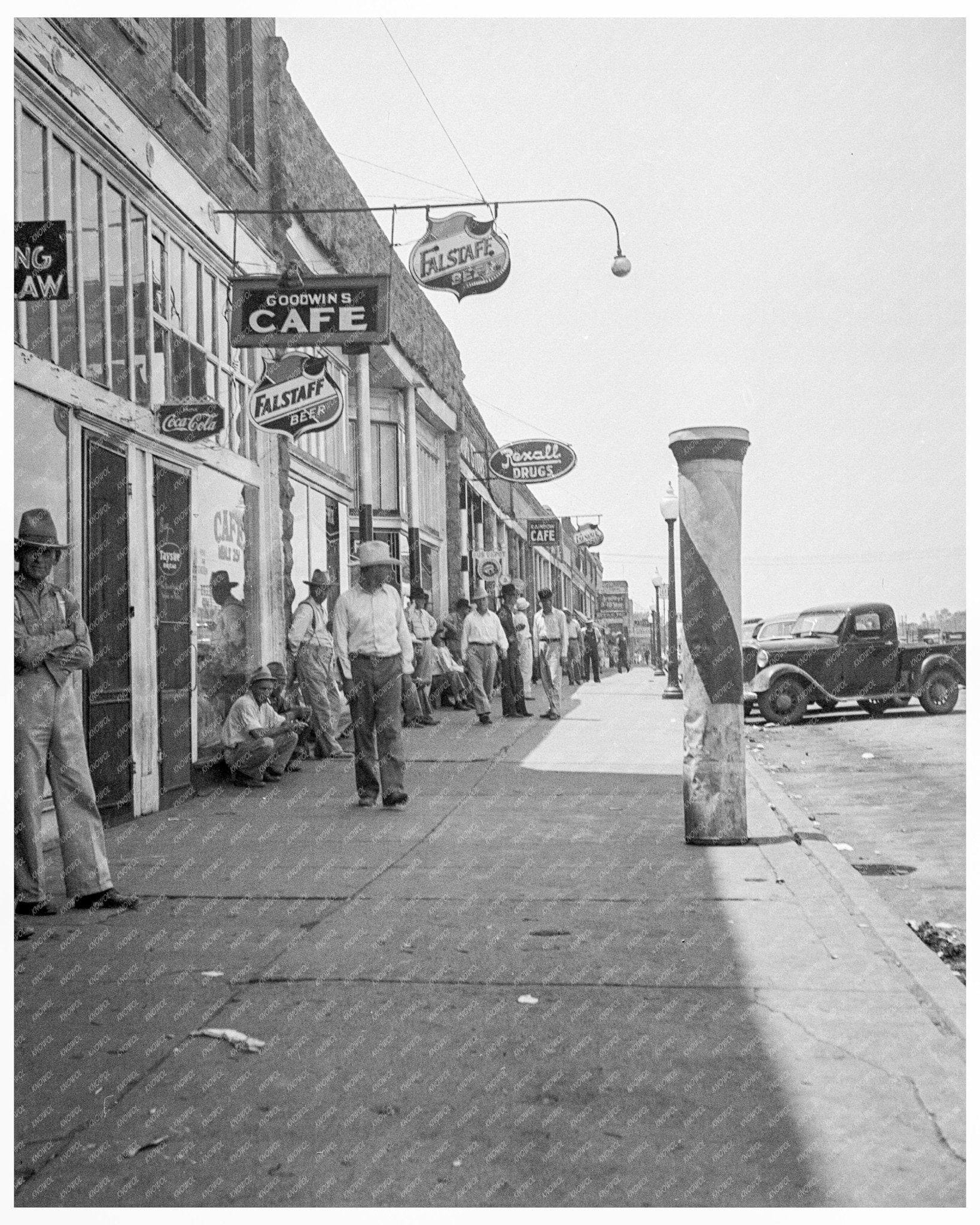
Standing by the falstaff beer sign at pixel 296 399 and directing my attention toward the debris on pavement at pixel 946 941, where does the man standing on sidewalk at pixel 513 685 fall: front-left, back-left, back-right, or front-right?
back-left

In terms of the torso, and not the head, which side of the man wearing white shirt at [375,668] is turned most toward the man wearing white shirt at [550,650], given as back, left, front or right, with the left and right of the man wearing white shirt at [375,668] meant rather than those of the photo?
back

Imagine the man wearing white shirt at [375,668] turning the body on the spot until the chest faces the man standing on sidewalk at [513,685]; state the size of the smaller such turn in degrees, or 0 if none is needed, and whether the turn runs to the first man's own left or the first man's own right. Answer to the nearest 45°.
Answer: approximately 180°

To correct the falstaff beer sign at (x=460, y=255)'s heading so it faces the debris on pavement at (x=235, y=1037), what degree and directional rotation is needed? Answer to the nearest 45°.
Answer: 0° — it already faces it

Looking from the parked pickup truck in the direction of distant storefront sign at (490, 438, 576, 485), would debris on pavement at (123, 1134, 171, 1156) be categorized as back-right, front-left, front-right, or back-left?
back-left

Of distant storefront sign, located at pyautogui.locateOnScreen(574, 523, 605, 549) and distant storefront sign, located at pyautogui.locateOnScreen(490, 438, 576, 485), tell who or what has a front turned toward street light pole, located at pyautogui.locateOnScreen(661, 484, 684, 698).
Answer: distant storefront sign, located at pyautogui.locateOnScreen(574, 523, 605, 549)

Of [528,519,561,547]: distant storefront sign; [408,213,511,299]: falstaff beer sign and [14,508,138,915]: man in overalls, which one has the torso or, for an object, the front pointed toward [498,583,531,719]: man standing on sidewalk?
the distant storefront sign

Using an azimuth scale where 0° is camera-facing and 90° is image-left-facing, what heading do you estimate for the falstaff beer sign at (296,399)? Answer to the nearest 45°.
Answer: approximately 0°

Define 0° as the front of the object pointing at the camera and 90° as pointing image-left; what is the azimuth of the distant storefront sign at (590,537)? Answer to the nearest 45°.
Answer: approximately 0°

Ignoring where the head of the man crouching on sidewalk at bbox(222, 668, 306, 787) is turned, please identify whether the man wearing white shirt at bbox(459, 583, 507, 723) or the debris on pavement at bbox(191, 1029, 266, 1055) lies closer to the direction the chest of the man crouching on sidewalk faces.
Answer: the debris on pavement
